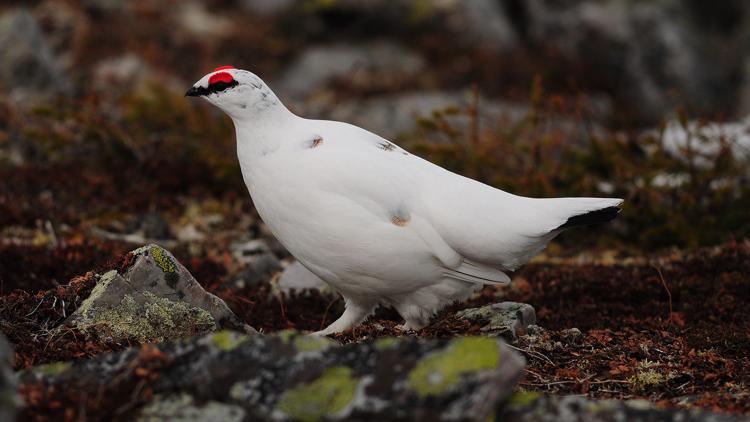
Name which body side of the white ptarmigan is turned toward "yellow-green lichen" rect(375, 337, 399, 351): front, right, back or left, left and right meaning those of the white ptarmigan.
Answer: left

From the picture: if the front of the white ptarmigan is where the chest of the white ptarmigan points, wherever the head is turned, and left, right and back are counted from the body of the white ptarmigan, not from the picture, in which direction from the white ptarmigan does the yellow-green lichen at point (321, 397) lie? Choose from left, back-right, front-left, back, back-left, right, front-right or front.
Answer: left

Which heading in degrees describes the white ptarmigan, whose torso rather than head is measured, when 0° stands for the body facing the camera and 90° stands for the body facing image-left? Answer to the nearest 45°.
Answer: approximately 90°

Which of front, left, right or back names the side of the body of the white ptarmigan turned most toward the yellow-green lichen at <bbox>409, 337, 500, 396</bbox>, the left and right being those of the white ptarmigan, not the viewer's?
left

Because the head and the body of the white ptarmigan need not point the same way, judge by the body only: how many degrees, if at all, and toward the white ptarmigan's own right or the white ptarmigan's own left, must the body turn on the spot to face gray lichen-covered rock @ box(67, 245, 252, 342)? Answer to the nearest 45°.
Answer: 0° — it already faces it

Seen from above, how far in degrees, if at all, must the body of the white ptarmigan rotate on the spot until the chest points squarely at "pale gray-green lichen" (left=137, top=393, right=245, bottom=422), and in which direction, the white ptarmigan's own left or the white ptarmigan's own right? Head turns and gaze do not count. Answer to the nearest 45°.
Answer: approximately 90° to the white ptarmigan's own left

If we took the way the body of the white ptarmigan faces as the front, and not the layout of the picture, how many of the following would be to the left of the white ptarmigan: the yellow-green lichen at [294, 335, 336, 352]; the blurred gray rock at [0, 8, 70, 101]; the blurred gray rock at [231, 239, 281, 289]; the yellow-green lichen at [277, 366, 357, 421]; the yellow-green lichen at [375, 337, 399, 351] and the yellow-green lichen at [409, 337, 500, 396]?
4

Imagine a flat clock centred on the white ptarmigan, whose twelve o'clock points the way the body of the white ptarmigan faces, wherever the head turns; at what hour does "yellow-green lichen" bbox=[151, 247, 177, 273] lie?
The yellow-green lichen is roughly at 12 o'clock from the white ptarmigan.

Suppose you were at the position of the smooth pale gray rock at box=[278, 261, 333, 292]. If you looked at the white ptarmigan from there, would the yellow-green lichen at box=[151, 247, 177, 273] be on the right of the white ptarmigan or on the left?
right

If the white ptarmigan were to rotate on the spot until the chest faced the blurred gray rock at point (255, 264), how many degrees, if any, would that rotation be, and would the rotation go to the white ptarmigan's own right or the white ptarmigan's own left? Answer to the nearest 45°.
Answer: approximately 45° to the white ptarmigan's own right

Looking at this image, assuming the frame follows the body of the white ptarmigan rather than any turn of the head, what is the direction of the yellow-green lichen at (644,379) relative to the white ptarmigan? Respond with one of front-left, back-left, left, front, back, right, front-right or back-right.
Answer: back

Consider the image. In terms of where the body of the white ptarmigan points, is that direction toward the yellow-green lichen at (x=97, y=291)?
yes

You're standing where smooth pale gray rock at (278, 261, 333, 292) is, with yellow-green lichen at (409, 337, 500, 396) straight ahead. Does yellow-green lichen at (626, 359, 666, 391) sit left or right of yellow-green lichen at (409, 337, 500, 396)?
left

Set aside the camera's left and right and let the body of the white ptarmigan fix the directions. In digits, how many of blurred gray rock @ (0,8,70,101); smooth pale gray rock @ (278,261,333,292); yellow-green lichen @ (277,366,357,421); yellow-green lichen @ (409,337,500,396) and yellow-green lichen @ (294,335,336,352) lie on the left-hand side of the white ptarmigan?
3
